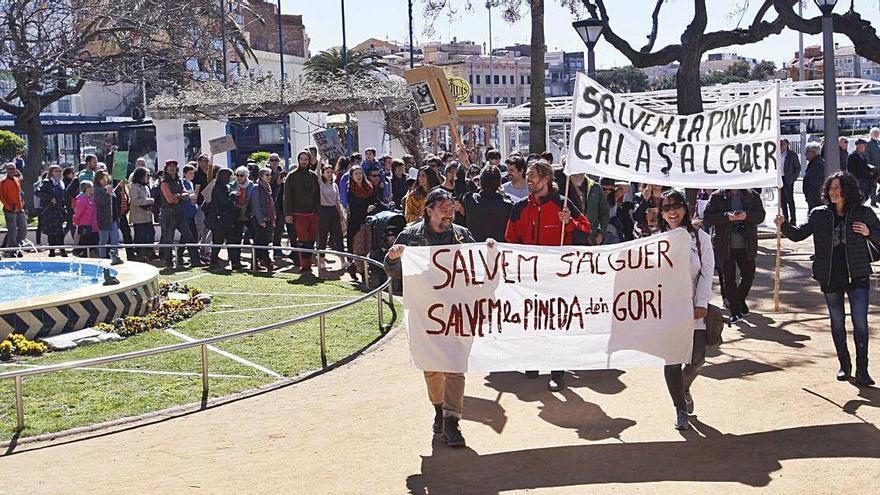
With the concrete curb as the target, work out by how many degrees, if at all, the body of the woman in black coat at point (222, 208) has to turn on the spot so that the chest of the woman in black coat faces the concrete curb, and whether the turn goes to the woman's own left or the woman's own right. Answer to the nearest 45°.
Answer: approximately 90° to the woman's own right

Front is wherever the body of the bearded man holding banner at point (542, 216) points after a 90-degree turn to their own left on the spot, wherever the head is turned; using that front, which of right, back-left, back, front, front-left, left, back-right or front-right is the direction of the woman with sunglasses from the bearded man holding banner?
front-right

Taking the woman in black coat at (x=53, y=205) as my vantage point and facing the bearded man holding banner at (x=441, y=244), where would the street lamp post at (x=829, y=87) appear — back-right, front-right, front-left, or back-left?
front-left

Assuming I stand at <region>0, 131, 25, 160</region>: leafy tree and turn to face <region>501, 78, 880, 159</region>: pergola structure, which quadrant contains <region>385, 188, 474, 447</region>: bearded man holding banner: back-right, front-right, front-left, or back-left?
front-right

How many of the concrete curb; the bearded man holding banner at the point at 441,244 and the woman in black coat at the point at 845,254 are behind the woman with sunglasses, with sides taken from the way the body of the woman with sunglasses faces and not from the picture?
1

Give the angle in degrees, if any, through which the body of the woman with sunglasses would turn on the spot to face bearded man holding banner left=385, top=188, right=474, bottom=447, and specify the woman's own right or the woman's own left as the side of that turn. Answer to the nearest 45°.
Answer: approximately 45° to the woman's own right

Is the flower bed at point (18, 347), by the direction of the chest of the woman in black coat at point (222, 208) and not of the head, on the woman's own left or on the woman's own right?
on the woman's own right

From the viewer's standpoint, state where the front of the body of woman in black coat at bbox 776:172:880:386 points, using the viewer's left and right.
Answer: facing the viewer
